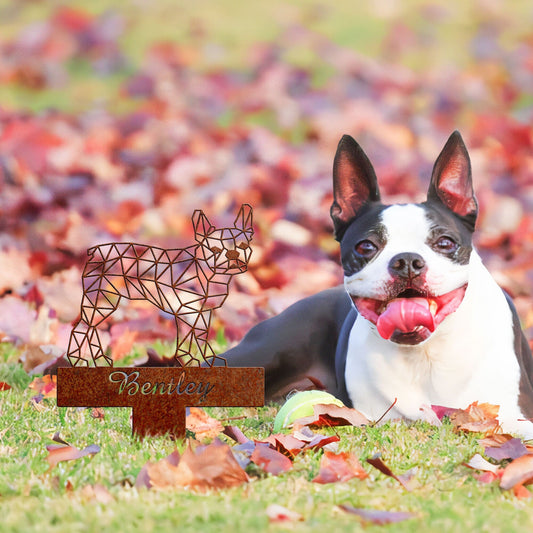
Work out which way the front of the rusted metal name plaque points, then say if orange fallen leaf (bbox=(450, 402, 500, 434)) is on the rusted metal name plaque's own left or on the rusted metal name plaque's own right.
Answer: on the rusted metal name plaque's own left

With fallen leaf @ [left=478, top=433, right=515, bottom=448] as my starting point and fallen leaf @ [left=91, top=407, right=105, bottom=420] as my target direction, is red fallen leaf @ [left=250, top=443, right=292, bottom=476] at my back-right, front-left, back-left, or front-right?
front-left

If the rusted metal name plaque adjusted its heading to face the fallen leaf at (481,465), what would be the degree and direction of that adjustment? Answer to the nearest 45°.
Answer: approximately 90° to its left

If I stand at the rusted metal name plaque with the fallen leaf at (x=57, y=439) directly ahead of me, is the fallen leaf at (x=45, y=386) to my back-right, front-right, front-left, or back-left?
front-right

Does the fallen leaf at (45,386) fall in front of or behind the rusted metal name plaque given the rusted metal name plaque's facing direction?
behind

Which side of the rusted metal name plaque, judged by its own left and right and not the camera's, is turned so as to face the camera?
front

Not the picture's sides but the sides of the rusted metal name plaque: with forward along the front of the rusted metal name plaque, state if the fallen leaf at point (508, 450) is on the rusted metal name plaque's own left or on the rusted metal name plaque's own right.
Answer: on the rusted metal name plaque's own left

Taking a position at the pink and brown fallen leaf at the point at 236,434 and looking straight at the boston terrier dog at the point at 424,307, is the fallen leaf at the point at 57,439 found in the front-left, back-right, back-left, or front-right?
back-left

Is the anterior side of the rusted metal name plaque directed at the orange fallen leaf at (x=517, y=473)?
no

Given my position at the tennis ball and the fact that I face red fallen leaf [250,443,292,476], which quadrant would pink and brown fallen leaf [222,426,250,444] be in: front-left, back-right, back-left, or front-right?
front-right

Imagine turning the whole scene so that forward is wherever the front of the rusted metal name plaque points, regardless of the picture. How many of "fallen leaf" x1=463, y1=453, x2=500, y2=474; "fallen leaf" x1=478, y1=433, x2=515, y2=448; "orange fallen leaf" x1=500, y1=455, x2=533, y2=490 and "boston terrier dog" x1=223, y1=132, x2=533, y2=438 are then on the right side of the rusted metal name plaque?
0
